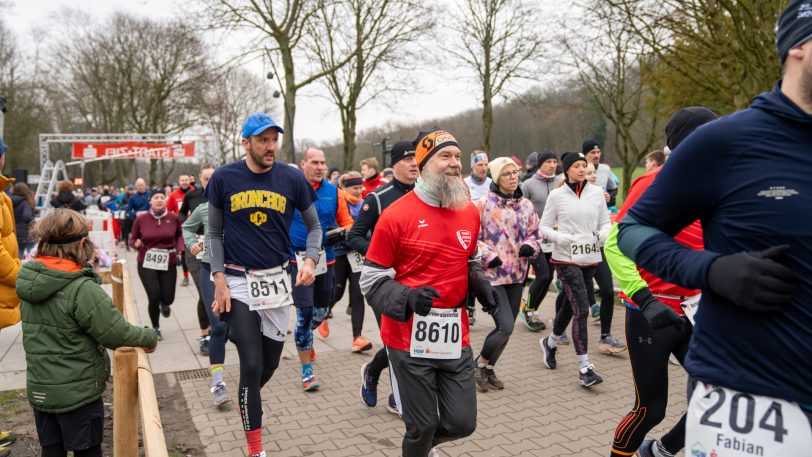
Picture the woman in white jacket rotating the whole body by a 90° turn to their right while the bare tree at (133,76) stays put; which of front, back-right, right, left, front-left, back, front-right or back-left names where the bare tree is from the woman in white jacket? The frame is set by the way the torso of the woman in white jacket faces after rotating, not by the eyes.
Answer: right

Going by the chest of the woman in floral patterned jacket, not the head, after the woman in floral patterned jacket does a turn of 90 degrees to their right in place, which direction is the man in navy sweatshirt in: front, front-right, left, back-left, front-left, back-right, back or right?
front-left

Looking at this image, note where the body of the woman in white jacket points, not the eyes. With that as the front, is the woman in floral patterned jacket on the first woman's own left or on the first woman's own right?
on the first woman's own right

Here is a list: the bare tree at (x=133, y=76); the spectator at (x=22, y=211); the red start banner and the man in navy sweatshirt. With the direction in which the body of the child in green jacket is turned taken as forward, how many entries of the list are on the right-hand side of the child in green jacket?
1

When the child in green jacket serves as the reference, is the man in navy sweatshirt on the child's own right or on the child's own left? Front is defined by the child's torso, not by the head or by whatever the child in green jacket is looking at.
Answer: on the child's own right

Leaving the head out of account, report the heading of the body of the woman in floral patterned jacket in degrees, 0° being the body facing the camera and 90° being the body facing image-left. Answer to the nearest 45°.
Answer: approximately 315°

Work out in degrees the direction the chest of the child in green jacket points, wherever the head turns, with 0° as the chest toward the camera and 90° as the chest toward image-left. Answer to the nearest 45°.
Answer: approximately 225°

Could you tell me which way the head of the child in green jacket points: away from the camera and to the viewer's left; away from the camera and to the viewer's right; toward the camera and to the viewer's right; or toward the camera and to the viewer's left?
away from the camera and to the viewer's right
